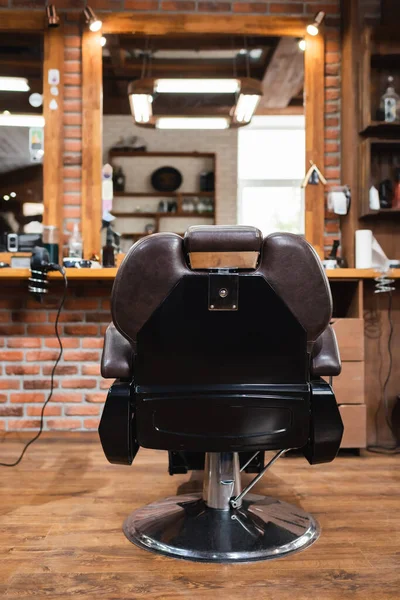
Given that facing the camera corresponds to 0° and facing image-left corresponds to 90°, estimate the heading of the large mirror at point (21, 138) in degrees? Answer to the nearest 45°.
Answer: approximately 0°

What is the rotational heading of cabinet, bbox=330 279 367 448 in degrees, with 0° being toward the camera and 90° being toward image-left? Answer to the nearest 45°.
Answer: approximately 0°

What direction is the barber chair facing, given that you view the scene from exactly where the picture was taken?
facing away from the viewer

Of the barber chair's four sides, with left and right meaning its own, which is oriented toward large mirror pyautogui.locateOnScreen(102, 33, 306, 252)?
front

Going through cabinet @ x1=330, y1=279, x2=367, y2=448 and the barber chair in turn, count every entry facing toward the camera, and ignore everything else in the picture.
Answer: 1

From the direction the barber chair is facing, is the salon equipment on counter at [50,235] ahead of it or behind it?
ahead
